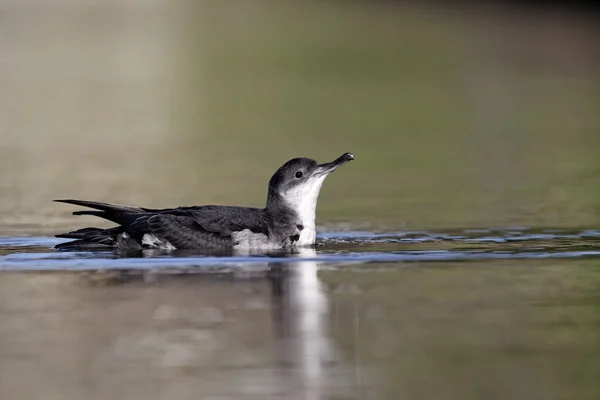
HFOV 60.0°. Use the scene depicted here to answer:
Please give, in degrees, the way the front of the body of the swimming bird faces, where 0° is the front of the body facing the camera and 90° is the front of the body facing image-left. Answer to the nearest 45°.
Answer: approximately 270°
